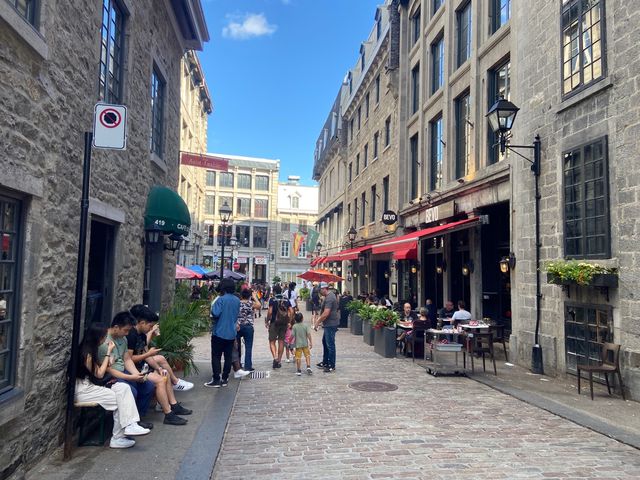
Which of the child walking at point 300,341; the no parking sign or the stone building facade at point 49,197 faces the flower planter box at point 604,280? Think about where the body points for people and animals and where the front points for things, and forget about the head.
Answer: the stone building facade

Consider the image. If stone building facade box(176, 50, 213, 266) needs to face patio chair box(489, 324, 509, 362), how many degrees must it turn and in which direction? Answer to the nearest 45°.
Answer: approximately 90° to its right

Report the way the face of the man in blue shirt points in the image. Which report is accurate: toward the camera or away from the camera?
away from the camera

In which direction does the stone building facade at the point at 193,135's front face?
to the viewer's right

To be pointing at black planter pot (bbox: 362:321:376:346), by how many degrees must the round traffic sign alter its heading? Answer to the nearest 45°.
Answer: approximately 135° to its left

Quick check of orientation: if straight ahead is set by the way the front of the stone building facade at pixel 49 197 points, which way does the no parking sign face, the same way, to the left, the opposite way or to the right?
to the right

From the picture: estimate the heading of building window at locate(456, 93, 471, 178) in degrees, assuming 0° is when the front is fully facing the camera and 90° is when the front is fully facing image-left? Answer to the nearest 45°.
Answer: approximately 45°

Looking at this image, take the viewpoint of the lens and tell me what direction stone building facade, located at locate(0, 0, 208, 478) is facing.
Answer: facing to the right of the viewer

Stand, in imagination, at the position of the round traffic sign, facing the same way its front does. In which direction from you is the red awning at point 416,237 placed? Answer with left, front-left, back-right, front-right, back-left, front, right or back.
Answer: back-left

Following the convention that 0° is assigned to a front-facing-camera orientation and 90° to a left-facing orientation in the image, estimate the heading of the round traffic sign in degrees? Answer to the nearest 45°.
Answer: approximately 0°
